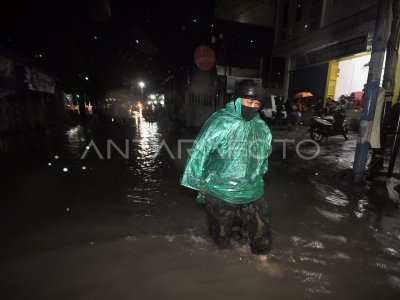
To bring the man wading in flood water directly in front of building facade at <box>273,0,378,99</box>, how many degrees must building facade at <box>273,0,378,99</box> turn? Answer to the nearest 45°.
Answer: approximately 45° to its left

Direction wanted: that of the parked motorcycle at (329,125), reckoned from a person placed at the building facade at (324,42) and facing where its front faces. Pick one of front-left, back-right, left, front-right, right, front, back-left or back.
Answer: front-left

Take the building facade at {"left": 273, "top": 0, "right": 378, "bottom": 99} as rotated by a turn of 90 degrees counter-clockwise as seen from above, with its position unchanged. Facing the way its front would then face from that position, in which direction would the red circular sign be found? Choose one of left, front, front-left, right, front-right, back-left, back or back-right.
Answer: right

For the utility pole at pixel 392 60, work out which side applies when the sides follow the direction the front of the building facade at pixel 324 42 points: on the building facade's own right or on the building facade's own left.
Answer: on the building facade's own left

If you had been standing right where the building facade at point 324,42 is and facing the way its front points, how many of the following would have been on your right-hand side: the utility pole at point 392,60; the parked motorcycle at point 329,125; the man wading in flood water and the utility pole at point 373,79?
0

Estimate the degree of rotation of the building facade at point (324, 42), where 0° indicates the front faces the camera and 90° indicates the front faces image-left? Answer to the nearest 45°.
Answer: approximately 45°

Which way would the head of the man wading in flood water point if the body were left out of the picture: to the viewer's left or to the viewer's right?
to the viewer's right

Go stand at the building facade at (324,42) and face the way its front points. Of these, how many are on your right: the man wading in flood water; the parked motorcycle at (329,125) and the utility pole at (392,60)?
0
